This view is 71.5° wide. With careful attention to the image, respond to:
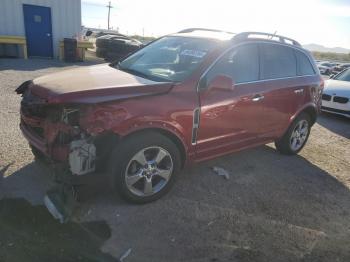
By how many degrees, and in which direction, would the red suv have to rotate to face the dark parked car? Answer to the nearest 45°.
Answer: approximately 135° to its right

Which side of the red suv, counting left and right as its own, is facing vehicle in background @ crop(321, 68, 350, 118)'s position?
back

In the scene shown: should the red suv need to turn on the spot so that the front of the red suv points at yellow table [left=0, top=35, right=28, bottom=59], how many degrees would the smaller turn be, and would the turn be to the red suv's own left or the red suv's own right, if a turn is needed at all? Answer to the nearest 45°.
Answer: approximately 90° to the red suv's own right

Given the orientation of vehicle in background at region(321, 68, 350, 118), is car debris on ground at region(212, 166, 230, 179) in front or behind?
in front

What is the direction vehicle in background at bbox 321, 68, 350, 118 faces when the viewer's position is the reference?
facing the viewer and to the left of the viewer

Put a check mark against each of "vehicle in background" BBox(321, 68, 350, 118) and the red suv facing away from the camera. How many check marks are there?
0
